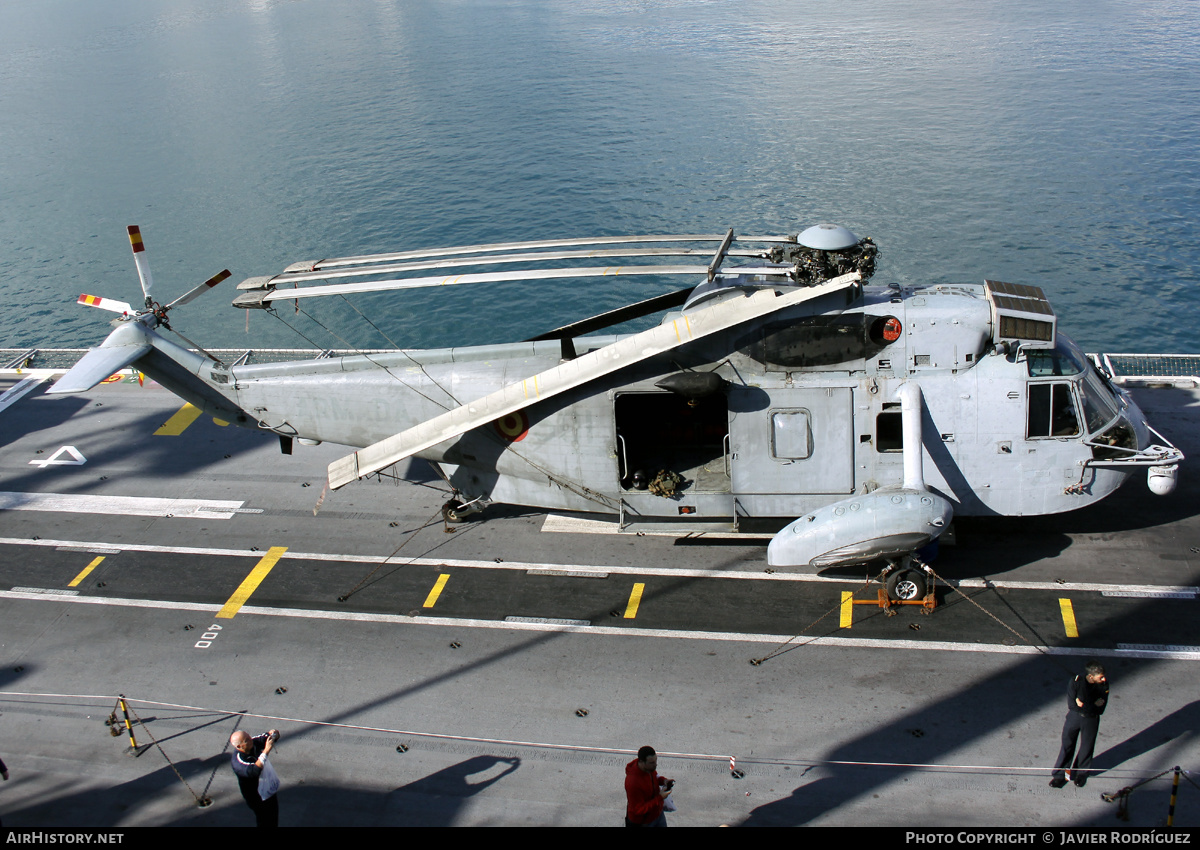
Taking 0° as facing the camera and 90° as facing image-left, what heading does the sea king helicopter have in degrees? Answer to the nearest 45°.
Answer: approximately 270°

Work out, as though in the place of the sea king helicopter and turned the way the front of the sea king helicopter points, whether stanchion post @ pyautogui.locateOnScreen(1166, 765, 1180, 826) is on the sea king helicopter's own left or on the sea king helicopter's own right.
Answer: on the sea king helicopter's own right

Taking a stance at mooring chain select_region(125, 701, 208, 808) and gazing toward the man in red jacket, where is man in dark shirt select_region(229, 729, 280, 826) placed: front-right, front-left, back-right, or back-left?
front-right

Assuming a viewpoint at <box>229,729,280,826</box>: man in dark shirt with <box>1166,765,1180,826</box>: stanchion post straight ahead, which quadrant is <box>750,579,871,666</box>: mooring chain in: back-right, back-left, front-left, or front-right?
front-left

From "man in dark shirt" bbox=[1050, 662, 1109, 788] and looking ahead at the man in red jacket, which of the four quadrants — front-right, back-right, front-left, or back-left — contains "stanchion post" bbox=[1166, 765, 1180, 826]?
back-left

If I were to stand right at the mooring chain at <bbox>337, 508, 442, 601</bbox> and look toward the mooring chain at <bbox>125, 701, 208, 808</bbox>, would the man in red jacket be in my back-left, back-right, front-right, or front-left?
front-left

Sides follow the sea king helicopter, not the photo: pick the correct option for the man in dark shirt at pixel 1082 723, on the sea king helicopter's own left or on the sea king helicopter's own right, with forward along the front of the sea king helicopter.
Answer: on the sea king helicopter's own right

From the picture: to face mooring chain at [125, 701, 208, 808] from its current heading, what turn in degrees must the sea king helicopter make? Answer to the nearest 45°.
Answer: approximately 135° to its right

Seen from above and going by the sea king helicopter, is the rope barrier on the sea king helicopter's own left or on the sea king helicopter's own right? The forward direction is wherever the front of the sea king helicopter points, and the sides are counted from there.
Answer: on the sea king helicopter's own right

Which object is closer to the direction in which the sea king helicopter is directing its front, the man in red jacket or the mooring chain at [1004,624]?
the mooring chain

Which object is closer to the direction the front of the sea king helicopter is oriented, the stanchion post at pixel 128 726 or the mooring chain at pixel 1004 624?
the mooring chain

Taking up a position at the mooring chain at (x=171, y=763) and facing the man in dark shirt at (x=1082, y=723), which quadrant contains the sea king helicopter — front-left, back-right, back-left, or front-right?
front-left
